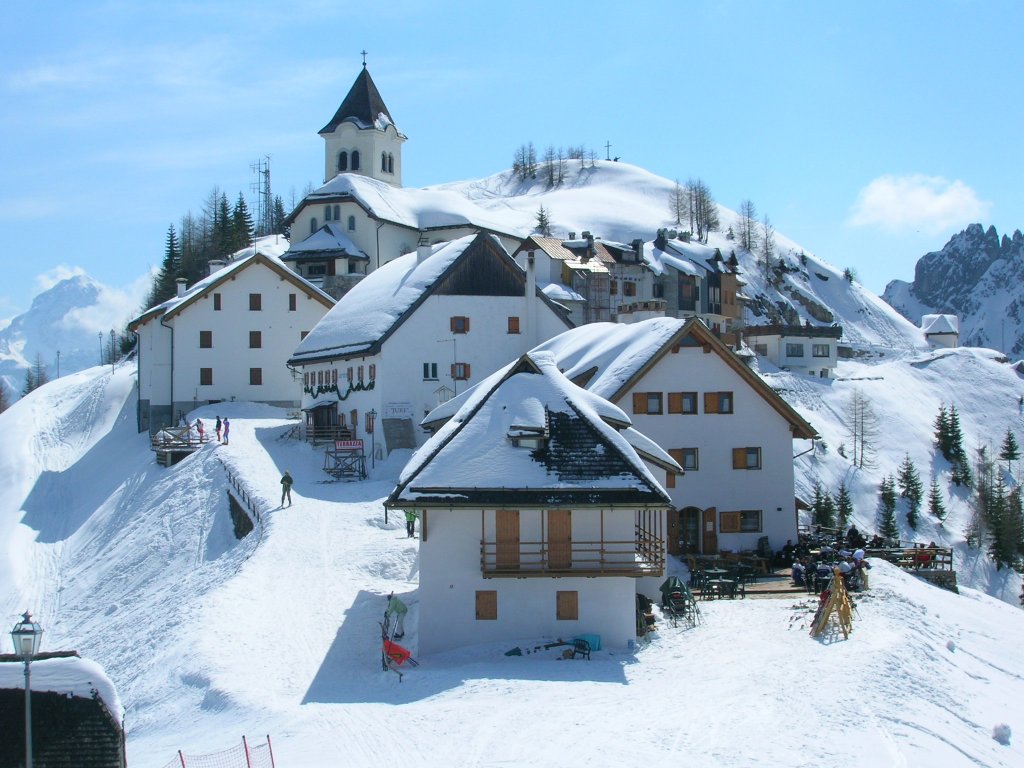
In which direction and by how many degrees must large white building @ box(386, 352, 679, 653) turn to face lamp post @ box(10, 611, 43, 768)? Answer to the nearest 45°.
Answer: approximately 45° to its right

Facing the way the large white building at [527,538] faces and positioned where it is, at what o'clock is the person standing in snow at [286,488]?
The person standing in snow is roughly at 5 o'clock from the large white building.

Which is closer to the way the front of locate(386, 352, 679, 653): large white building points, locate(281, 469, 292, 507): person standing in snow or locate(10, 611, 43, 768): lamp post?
the lamp post

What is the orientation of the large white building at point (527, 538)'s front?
toward the camera

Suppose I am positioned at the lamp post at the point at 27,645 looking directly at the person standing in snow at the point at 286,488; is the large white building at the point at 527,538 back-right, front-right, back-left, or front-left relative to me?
front-right

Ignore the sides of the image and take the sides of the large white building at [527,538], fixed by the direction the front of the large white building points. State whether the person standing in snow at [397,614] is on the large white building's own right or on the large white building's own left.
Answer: on the large white building's own right

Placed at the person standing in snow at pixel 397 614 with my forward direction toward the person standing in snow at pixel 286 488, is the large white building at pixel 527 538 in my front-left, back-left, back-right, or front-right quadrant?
front-right
